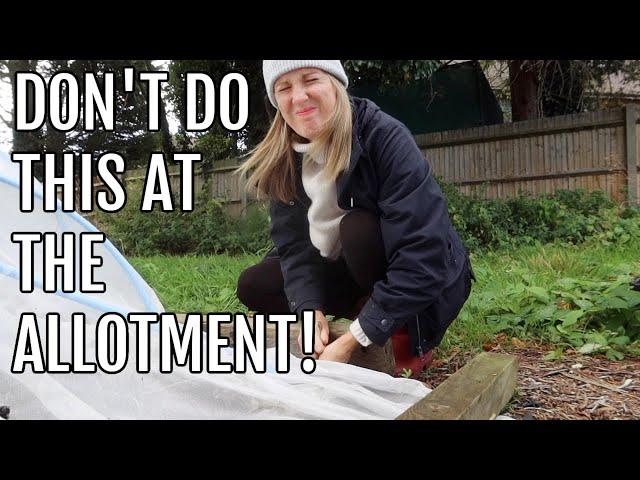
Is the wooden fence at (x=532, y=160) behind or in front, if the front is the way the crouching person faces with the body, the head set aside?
behind

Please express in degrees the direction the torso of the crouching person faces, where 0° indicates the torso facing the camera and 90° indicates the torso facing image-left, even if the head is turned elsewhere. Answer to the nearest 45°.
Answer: approximately 45°

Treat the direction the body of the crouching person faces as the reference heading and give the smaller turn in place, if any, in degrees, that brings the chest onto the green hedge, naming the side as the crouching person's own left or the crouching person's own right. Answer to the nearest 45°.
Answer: approximately 135° to the crouching person's own right
